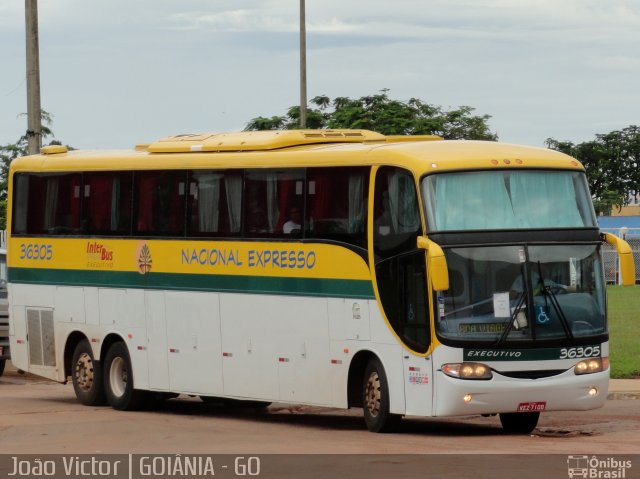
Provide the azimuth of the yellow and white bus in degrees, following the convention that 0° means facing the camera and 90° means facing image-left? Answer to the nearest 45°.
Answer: approximately 315°

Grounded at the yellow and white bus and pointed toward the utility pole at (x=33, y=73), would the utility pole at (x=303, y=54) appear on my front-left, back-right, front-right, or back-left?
front-right

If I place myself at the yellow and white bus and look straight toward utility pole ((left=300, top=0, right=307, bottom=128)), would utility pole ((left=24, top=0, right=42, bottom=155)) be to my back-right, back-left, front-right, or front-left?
front-left

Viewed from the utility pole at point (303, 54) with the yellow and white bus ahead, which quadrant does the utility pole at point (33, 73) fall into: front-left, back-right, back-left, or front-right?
front-right

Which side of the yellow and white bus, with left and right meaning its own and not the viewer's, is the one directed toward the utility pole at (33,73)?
back

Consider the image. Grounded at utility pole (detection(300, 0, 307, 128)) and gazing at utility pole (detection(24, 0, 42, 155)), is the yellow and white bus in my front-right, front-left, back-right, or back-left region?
front-left

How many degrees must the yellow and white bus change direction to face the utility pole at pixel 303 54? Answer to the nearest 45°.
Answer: approximately 135° to its left
